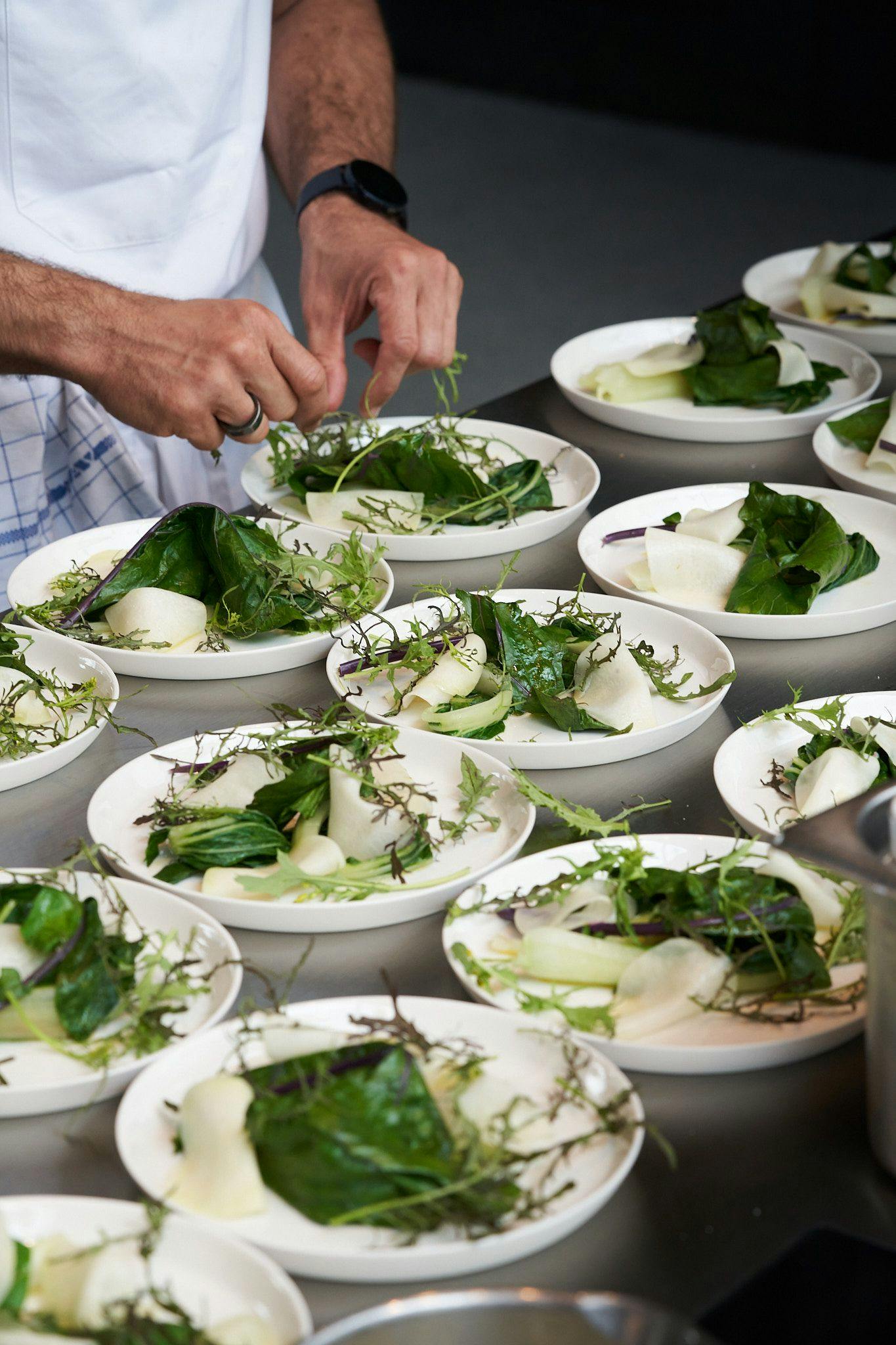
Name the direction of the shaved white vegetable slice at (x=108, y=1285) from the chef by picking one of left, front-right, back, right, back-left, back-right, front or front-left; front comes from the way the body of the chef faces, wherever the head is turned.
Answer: front-right

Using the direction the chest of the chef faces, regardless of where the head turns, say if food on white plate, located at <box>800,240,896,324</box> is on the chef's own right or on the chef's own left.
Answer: on the chef's own left

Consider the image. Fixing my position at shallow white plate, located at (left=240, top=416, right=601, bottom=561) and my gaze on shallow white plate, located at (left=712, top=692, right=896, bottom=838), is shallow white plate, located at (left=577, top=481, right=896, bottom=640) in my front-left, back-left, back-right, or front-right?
front-left

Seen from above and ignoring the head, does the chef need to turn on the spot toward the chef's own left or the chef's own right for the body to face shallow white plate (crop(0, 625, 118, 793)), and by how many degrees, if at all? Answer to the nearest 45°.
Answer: approximately 45° to the chef's own right

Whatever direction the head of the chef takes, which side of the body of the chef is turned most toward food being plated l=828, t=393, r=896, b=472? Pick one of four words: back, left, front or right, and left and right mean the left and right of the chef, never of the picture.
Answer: front

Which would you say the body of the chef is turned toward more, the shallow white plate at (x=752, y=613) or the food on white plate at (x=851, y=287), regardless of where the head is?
the shallow white plate

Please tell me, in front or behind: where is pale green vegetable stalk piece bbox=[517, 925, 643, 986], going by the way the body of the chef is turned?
in front

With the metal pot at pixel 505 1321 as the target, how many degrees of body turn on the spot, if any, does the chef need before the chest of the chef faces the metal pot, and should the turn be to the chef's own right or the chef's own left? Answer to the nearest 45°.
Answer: approximately 45° to the chef's own right

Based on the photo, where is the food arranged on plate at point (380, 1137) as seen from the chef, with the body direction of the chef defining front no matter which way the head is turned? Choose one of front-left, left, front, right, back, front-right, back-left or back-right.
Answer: front-right
